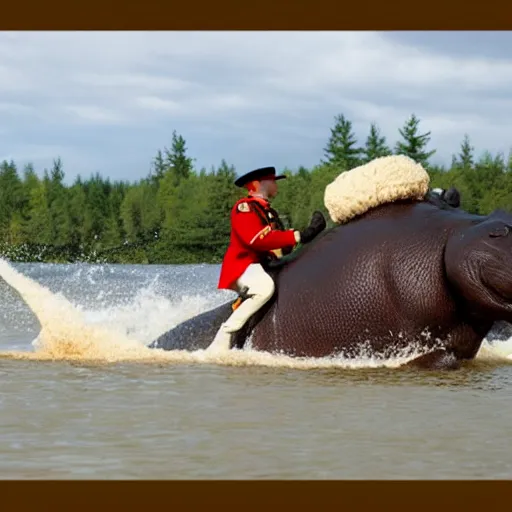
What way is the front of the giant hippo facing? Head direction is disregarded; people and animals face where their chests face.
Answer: to the viewer's right

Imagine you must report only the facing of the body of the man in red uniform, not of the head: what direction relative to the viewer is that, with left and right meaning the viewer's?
facing to the right of the viewer
